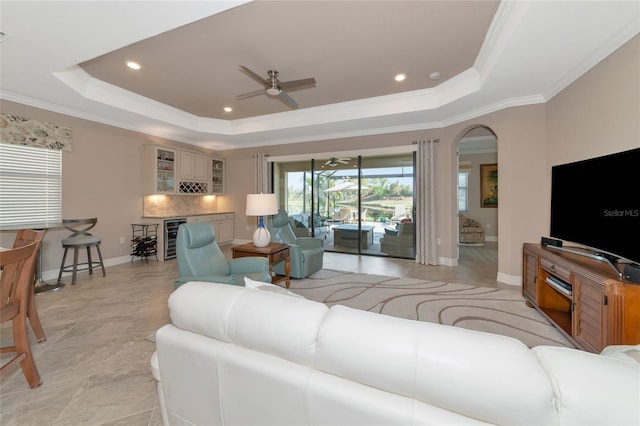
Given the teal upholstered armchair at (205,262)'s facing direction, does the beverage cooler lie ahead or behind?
behind

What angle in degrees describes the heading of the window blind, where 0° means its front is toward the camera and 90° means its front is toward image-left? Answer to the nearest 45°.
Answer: approximately 315°

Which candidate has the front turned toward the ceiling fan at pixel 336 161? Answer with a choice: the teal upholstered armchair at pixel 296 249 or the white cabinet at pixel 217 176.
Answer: the white cabinet

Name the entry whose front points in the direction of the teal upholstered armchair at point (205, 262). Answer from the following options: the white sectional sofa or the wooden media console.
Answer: the wooden media console

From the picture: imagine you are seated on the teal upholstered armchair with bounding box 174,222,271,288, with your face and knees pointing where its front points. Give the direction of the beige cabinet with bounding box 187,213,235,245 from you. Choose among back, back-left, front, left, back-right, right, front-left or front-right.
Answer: back-left

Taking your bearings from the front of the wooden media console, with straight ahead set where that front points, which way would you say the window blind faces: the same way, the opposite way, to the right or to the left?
the opposite way

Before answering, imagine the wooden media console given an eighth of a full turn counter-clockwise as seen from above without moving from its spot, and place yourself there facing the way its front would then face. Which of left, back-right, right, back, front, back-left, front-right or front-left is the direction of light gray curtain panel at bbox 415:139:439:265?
back-right

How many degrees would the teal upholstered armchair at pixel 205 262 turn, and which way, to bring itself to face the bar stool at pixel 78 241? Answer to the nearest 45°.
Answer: approximately 180°

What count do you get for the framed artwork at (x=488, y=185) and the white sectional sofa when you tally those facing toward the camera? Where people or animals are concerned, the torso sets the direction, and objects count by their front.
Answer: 1

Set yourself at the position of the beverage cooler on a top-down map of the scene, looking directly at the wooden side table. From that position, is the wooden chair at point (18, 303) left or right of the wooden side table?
right

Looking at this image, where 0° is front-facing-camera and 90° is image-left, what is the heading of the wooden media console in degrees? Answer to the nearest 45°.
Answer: approximately 45°

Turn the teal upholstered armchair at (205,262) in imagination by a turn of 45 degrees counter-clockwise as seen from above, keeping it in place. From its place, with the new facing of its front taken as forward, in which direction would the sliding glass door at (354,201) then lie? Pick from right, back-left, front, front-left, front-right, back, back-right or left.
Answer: front-left

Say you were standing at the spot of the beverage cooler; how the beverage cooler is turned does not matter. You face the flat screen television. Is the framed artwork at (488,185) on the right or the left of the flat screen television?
left
